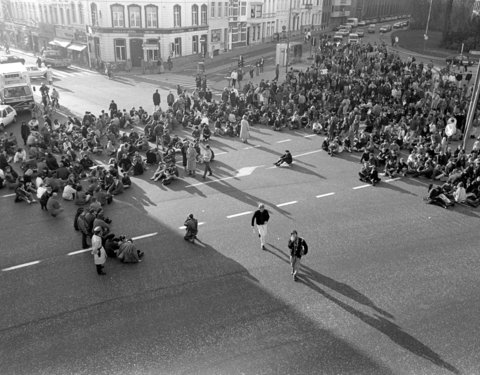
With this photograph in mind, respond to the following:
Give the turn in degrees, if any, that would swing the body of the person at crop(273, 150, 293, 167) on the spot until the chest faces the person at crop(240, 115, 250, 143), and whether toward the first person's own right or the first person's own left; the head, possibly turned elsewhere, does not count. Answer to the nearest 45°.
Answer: approximately 45° to the first person's own right

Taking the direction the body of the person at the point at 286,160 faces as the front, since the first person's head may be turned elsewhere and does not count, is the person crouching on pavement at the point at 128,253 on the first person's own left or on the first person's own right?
on the first person's own left

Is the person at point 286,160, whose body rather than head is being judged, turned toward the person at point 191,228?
no

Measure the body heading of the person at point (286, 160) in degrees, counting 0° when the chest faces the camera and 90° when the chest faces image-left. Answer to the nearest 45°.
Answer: approximately 90°

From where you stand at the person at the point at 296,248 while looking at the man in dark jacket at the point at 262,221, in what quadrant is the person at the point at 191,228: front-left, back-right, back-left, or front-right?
front-left

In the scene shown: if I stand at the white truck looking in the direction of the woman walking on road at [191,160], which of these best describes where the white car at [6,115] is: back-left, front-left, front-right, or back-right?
front-right

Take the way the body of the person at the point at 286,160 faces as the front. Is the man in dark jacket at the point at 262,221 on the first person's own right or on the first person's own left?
on the first person's own left

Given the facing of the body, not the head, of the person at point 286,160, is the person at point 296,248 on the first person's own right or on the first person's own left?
on the first person's own left

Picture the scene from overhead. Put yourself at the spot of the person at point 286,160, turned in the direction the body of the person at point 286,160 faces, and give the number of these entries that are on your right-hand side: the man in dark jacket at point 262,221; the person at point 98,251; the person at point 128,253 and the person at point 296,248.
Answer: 0

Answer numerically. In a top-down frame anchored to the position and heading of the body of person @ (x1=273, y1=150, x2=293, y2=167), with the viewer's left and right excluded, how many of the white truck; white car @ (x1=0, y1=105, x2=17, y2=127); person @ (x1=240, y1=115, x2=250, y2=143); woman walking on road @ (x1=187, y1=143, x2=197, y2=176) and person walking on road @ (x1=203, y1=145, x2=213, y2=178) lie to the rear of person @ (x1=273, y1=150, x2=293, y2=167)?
0

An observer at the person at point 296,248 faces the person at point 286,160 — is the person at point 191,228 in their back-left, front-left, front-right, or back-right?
front-left

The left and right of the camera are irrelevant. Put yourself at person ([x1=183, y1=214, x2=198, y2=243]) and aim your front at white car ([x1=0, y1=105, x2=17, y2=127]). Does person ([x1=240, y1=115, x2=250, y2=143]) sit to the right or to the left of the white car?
right

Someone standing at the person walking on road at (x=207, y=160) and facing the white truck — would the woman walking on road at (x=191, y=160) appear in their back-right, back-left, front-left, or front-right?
front-left

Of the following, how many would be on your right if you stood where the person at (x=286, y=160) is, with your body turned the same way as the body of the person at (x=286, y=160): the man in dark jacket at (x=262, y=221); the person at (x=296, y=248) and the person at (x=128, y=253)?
0

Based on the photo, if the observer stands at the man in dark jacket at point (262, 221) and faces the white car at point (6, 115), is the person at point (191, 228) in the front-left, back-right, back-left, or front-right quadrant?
front-left

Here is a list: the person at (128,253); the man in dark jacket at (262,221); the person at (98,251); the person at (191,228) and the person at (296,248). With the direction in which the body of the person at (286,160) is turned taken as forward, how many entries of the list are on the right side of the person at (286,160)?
0

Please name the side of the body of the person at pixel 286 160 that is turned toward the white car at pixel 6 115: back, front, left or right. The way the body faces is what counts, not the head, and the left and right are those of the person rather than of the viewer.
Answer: front
